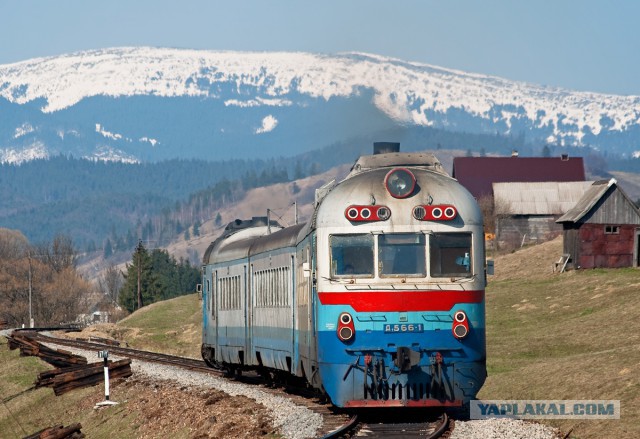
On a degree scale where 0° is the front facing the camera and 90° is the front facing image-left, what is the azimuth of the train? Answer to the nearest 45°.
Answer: approximately 0°
